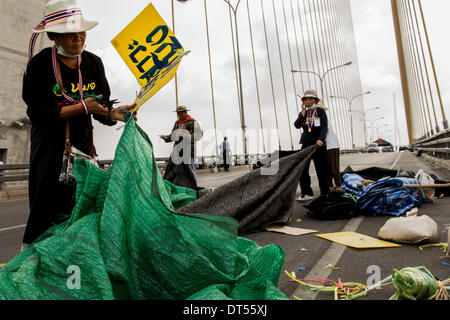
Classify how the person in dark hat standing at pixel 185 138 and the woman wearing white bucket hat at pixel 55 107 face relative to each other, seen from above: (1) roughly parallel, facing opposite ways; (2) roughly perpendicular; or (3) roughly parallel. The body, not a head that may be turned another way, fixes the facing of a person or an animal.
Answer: roughly perpendicular

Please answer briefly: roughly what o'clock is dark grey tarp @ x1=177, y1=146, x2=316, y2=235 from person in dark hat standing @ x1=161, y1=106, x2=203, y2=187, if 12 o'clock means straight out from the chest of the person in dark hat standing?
The dark grey tarp is roughly at 10 o'clock from the person in dark hat standing.

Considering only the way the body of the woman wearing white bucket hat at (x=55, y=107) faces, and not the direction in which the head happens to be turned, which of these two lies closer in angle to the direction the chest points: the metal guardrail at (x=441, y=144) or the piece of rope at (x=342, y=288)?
the piece of rope

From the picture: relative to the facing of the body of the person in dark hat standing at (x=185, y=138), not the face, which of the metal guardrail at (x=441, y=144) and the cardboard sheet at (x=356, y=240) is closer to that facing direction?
the cardboard sheet

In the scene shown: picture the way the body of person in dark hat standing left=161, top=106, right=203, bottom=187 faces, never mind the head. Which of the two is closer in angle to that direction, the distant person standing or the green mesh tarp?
the green mesh tarp

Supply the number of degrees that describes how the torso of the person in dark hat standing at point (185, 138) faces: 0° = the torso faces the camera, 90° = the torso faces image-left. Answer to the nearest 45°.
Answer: approximately 45°

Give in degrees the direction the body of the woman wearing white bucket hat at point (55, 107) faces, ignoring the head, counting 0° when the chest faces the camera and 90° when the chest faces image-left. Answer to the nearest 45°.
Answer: approximately 315°

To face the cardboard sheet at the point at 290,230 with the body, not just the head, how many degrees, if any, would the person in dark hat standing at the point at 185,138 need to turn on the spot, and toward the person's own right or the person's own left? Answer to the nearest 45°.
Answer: approximately 45° to the person's own left

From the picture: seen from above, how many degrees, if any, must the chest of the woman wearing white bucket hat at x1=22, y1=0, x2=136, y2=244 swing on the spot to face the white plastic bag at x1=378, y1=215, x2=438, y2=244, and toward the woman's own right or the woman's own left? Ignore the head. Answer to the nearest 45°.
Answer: approximately 45° to the woman's own left

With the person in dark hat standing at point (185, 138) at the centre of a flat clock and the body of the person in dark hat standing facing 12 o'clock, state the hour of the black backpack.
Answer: The black backpack is roughly at 9 o'clock from the person in dark hat standing.

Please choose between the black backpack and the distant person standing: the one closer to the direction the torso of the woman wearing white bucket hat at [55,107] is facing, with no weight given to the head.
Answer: the black backpack

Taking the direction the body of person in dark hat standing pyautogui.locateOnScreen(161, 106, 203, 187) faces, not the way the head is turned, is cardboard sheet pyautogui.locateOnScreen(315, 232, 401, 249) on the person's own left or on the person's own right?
on the person's own left
